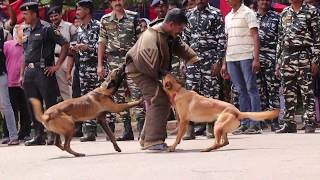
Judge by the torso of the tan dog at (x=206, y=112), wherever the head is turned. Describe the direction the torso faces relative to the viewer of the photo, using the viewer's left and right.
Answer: facing to the left of the viewer

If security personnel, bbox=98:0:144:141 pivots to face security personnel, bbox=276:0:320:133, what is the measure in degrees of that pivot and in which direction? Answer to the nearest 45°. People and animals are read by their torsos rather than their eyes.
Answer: approximately 90° to its left

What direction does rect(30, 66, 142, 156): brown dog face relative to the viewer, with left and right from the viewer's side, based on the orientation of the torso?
facing to the right of the viewer

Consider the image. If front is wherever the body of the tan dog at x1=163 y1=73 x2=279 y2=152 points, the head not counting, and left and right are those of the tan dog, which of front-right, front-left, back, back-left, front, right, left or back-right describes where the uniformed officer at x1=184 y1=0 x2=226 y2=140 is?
right

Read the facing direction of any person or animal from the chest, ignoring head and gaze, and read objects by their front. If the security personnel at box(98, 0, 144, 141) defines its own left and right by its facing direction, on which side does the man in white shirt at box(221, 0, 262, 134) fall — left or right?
on its left

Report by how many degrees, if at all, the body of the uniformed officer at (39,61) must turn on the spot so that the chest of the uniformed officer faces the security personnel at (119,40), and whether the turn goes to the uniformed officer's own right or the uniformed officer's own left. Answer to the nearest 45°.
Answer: approximately 135° to the uniformed officer's own left
